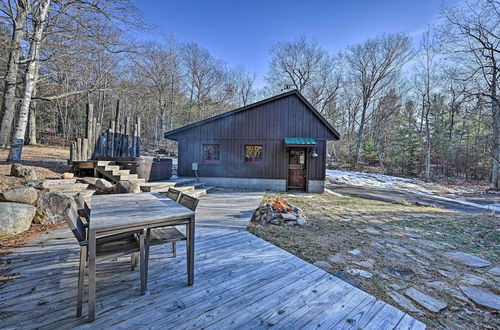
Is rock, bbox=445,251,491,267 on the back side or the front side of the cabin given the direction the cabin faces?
on the front side

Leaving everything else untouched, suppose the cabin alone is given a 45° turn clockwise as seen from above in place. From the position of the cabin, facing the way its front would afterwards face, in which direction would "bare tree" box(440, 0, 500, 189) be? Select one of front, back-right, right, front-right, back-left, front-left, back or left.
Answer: back-left

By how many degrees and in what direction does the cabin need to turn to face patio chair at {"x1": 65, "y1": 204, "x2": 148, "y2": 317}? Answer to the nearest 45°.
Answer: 0° — it already faces it

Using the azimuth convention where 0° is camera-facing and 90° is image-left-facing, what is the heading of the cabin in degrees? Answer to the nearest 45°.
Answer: approximately 0°

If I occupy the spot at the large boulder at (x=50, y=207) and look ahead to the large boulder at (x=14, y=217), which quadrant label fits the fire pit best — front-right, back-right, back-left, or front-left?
back-left

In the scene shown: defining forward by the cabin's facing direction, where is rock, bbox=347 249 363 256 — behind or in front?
in front

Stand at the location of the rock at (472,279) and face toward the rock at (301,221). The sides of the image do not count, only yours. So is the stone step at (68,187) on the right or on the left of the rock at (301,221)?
left

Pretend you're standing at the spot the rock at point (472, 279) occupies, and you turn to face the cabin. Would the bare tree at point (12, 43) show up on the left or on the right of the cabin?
left

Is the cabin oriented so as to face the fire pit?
yes
